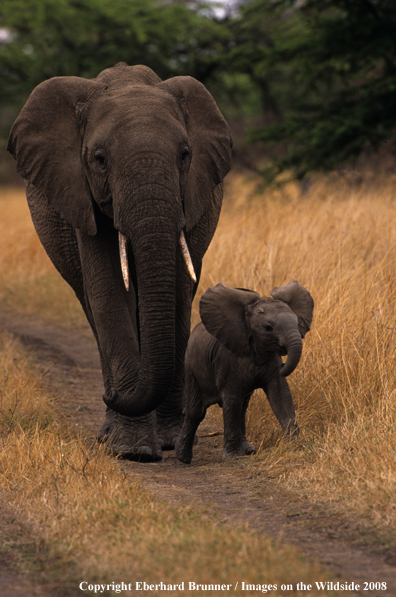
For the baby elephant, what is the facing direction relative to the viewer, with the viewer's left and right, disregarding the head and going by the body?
facing the viewer and to the right of the viewer

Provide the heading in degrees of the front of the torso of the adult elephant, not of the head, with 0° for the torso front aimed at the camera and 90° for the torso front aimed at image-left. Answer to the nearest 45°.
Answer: approximately 0°

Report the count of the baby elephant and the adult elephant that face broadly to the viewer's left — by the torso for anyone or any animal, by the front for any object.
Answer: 0

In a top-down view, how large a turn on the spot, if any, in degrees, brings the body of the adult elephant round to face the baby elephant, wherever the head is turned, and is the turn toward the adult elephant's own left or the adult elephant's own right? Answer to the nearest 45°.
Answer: approximately 45° to the adult elephant's own left
